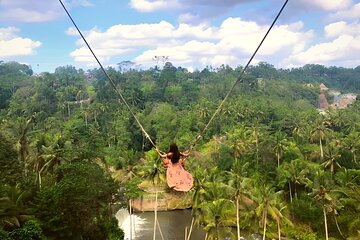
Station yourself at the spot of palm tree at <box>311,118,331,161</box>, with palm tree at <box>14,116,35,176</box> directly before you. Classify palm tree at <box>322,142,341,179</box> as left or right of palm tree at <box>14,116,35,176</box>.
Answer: left

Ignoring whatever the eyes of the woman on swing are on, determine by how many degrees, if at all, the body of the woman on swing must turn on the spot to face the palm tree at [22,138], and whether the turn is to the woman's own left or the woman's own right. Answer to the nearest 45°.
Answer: approximately 45° to the woman's own left

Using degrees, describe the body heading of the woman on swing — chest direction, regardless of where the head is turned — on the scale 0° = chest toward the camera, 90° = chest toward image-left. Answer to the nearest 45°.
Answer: approximately 180°

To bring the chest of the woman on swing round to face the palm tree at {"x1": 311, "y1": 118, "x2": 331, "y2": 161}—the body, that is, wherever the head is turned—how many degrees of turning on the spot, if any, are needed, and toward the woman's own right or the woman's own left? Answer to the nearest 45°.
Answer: approximately 45° to the woman's own right
